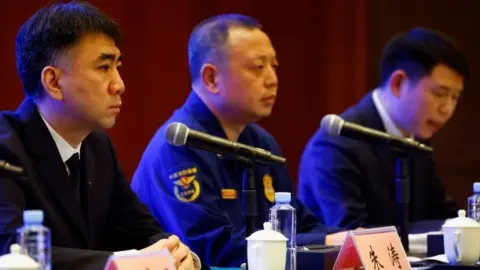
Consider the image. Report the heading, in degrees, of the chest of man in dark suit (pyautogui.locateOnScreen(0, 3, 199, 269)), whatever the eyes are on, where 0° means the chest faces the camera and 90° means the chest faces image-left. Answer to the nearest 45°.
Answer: approximately 315°

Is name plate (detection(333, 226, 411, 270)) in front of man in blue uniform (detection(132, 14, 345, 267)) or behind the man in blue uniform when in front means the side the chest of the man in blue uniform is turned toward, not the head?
in front

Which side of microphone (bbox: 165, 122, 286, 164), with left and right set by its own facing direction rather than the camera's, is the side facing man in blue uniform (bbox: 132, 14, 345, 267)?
right

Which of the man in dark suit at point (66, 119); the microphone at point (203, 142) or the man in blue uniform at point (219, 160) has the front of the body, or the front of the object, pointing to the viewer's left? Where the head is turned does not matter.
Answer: the microphone

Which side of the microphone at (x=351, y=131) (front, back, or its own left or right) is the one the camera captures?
left

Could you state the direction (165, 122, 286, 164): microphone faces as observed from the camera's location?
facing to the left of the viewer

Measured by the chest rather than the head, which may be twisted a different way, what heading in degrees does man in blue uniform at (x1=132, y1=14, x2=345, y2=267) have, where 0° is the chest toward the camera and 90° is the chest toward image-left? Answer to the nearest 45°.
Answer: approximately 315°

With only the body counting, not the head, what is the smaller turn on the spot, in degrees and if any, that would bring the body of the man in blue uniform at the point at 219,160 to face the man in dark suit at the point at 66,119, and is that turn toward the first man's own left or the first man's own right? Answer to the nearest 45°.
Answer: approximately 90° to the first man's own right
